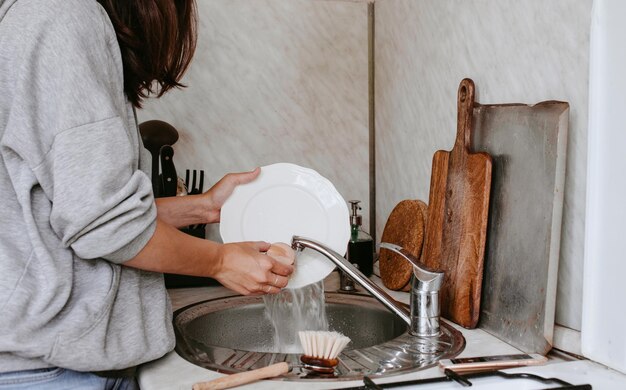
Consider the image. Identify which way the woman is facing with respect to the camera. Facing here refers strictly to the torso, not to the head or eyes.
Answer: to the viewer's right

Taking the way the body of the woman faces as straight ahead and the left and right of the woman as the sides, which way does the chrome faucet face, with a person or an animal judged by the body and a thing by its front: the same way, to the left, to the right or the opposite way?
the opposite way

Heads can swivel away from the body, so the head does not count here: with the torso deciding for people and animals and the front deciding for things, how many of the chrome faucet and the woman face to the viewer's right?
1

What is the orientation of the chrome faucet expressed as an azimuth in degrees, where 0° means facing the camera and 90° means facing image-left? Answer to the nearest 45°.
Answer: approximately 90°

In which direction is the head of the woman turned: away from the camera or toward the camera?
away from the camera

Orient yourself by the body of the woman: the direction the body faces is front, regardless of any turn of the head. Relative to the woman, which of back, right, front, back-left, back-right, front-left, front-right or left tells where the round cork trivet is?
front-left

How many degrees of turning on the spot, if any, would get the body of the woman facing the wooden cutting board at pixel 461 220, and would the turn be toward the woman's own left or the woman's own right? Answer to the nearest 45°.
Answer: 0° — they already face it

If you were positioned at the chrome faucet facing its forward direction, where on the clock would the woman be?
The woman is roughly at 11 o'clock from the chrome faucet.
